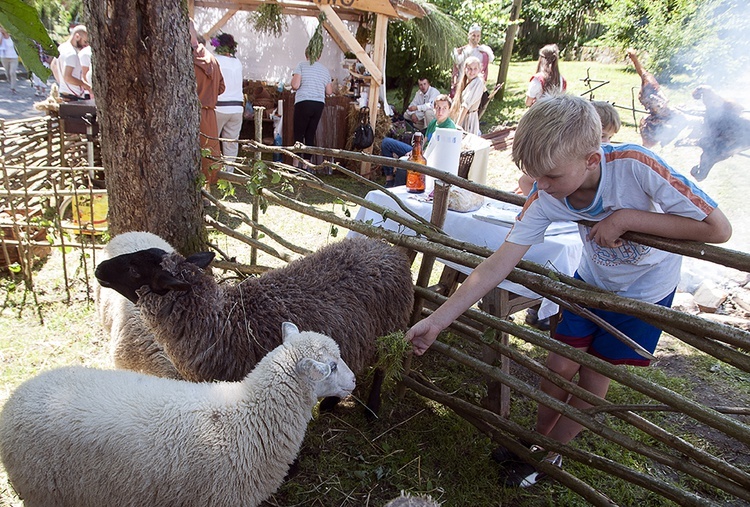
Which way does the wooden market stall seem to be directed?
toward the camera

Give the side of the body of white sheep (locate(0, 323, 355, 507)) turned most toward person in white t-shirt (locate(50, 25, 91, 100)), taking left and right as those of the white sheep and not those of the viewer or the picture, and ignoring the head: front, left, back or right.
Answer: left

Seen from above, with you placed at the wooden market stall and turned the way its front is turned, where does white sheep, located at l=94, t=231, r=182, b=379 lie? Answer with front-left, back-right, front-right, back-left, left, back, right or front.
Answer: front

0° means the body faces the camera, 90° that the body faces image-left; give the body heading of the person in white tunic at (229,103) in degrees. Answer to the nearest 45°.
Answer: approximately 180°

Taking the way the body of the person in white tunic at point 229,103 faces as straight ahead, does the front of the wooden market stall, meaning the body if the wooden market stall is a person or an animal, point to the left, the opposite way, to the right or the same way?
the opposite way

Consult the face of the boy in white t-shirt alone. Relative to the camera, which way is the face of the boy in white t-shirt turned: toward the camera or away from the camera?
toward the camera

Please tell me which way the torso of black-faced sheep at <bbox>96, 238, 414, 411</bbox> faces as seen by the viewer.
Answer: to the viewer's left

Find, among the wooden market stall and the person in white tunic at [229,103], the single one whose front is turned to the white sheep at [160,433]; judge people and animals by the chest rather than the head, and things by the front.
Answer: the wooden market stall

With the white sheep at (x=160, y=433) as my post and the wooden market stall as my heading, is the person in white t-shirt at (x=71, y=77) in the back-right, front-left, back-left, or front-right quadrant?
front-left

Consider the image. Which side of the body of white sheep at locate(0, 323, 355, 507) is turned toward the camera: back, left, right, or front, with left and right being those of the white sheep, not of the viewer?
right

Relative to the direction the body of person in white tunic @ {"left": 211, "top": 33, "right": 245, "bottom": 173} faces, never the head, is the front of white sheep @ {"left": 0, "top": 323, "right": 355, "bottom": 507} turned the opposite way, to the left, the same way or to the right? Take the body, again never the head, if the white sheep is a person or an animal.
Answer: to the right

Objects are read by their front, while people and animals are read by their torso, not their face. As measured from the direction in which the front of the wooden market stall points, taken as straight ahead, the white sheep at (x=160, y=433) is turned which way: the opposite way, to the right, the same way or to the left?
to the left

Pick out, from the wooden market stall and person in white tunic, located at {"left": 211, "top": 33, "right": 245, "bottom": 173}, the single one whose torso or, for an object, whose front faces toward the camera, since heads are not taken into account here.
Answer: the wooden market stall

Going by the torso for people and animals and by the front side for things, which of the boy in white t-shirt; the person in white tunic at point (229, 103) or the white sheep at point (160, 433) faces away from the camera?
the person in white tunic

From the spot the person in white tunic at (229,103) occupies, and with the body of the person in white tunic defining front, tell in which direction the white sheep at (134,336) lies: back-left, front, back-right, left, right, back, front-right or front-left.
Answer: back
